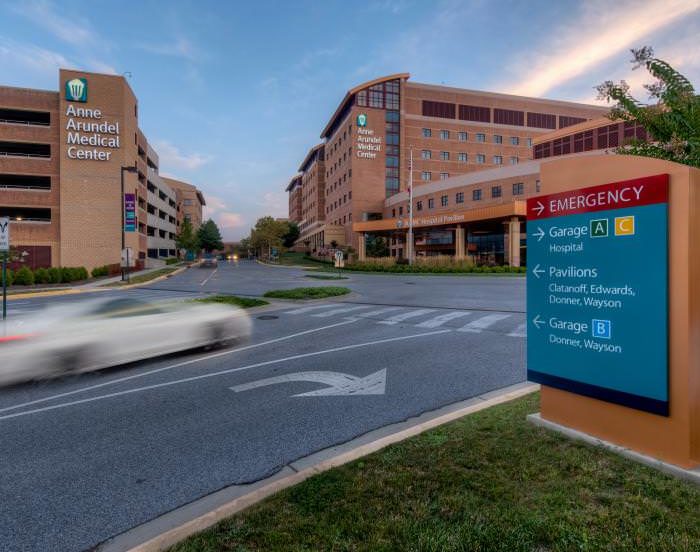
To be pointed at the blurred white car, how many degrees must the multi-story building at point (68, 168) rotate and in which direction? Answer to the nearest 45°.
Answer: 0° — it already faces it

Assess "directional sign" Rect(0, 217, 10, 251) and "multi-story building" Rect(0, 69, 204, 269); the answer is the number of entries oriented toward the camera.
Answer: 2

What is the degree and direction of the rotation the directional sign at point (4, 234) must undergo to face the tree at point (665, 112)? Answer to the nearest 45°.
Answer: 0° — it already faces it

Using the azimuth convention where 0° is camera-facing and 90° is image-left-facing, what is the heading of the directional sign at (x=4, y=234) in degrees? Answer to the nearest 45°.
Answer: approximately 0°

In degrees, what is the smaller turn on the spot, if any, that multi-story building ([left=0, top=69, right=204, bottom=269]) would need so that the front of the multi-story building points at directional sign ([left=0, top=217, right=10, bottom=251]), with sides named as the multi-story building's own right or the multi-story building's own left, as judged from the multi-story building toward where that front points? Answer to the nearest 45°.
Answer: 0° — it already faces it

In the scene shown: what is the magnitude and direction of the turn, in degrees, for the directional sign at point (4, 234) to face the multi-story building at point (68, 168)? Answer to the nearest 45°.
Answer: approximately 180°
